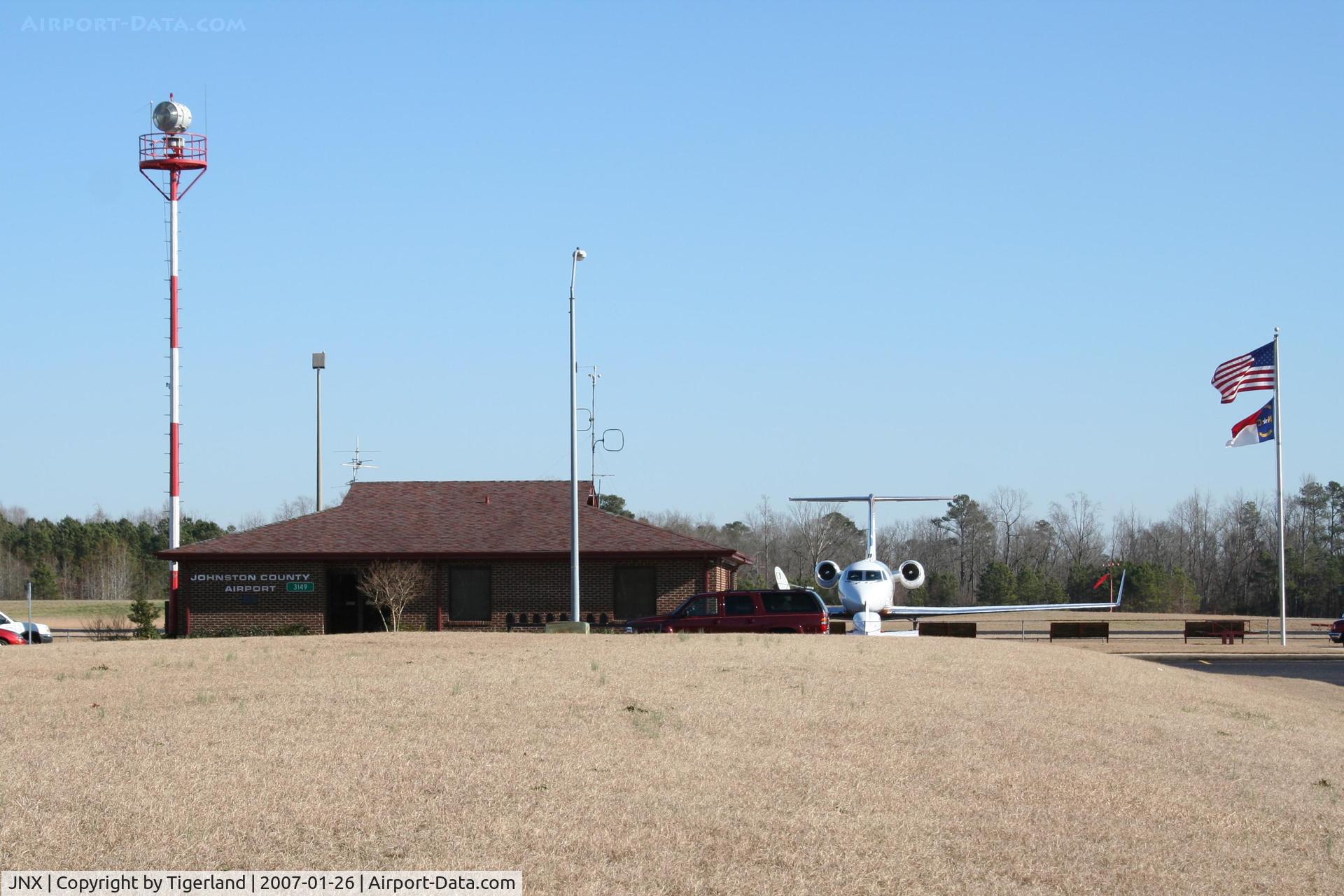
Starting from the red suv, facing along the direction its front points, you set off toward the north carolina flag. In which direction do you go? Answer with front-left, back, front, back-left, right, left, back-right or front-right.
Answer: back-right

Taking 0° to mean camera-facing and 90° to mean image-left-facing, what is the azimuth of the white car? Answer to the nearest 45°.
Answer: approximately 270°

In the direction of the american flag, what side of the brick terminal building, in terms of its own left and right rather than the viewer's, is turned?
left

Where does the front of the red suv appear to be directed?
to the viewer's left

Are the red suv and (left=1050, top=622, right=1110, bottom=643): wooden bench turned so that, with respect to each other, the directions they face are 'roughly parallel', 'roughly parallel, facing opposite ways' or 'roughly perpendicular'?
roughly perpendicular

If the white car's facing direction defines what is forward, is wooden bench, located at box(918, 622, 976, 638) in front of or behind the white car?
in front

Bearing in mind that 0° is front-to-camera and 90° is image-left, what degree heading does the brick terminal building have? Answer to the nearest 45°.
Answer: approximately 0°

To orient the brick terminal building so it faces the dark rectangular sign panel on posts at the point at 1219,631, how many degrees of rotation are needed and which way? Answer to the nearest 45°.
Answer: approximately 90° to its left

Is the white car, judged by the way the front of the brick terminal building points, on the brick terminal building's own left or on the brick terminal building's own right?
on the brick terminal building's own right
